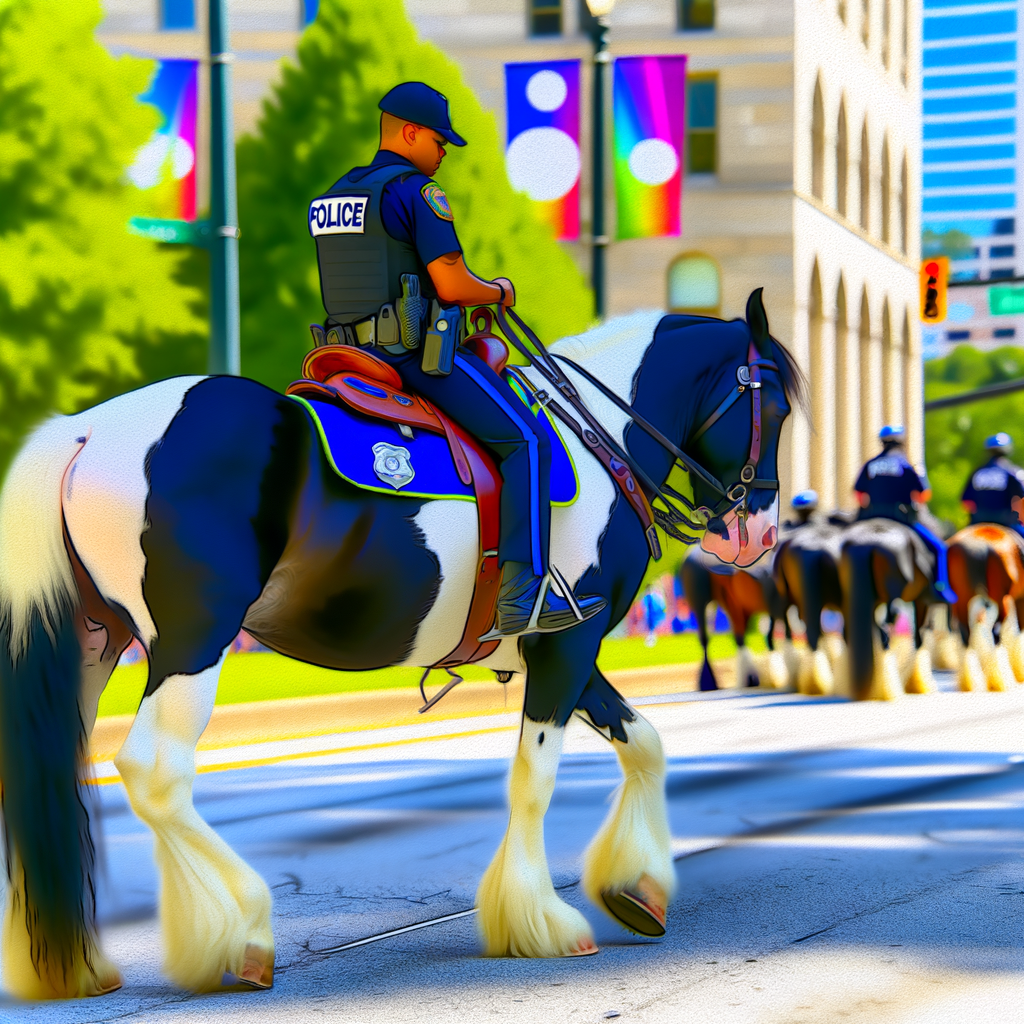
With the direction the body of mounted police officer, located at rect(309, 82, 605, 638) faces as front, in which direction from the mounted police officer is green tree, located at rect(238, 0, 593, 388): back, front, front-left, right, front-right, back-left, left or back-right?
front-left

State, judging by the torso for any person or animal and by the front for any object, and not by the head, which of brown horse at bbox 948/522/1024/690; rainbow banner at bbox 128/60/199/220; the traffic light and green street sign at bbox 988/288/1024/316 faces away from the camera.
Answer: the brown horse

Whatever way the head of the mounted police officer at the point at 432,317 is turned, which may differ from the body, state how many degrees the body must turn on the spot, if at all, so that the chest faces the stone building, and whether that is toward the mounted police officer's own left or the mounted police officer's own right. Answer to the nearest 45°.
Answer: approximately 45° to the mounted police officer's own left

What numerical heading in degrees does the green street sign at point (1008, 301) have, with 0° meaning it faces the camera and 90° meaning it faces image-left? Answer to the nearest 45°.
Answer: approximately 0°

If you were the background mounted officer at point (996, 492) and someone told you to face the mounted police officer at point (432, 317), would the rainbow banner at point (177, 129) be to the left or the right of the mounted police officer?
right

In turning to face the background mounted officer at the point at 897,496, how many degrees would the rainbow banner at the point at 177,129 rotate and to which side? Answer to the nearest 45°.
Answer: approximately 90° to its left

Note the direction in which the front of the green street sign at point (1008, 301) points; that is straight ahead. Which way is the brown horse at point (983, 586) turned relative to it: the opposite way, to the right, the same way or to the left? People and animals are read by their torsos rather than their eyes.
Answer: the opposite way

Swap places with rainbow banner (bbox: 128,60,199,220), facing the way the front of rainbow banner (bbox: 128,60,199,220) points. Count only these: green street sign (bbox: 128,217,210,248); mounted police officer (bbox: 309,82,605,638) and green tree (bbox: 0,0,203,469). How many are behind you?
1

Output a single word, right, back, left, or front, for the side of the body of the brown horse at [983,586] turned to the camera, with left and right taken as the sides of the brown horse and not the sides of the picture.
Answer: back

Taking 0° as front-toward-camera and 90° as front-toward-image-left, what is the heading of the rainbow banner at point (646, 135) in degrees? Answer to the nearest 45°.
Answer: approximately 0°
